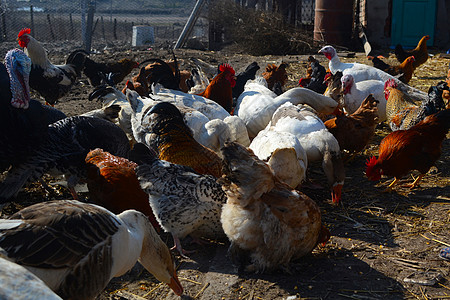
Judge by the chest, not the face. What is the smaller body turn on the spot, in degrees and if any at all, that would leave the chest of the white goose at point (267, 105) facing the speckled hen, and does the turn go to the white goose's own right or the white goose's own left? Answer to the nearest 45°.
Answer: approximately 90° to the white goose's own right

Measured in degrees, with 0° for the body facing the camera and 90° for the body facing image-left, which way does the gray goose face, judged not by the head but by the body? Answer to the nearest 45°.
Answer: approximately 270°

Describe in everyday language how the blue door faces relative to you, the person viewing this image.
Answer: facing the viewer

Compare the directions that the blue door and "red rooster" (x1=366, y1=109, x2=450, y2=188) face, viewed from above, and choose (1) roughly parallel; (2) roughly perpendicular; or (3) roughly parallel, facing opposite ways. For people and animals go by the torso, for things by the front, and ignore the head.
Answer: roughly perpendicular

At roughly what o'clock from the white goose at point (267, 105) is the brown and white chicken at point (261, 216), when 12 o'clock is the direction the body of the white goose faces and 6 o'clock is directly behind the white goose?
The brown and white chicken is roughly at 3 o'clock from the white goose.

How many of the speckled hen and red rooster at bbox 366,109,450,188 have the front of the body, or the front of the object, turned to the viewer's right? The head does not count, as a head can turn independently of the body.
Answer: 1

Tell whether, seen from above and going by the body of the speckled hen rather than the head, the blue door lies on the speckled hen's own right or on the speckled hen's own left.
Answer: on the speckled hen's own left

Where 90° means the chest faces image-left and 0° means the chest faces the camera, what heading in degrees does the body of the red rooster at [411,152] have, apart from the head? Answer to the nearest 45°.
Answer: approximately 90°

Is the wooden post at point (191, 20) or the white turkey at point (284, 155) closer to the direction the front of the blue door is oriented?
the white turkey

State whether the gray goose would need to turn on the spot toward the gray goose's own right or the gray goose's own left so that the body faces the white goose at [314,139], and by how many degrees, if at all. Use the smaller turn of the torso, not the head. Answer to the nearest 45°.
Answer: approximately 45° to the gray goose's own left

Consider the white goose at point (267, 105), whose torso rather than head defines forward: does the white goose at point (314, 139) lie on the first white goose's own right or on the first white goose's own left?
on the first white goose's own right
